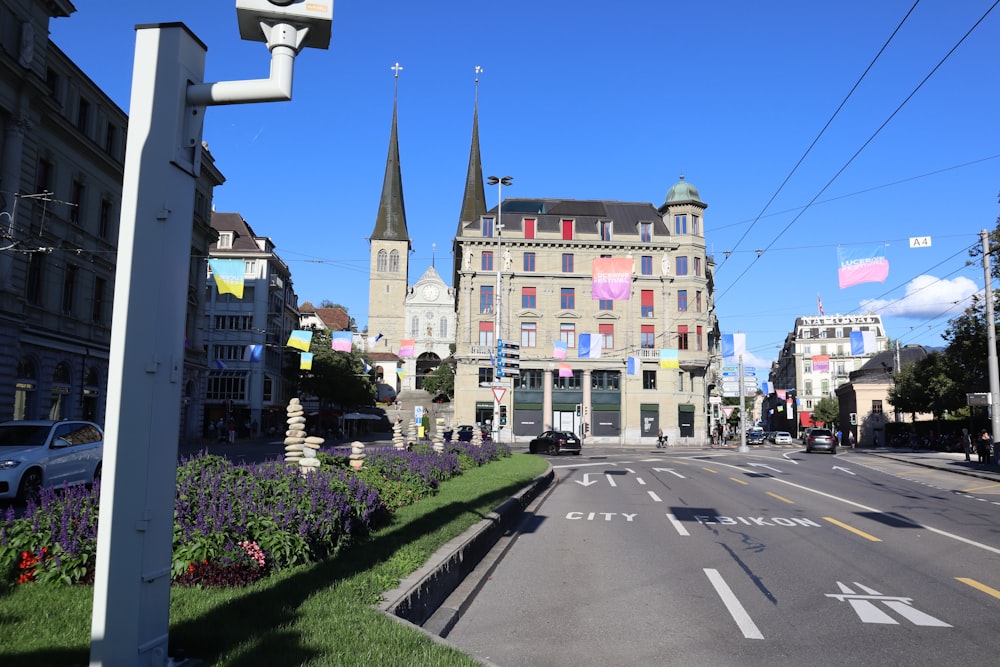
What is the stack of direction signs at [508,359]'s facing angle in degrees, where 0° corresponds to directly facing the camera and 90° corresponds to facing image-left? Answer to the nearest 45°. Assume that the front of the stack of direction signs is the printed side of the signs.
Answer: approximately 0°

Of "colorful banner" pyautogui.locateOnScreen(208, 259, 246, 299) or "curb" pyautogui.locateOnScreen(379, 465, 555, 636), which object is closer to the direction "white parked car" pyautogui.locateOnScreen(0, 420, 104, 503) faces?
the curb

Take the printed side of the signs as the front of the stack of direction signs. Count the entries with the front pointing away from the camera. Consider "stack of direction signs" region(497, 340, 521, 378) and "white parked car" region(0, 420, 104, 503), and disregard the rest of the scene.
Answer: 0

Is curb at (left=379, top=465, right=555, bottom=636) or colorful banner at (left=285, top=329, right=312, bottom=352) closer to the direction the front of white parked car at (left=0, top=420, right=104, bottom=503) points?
the curb

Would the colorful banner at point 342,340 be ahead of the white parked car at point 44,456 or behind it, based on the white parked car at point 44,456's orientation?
behind

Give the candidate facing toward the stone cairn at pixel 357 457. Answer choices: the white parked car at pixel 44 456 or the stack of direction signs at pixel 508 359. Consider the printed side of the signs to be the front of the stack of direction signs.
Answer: the stack of direction signs
